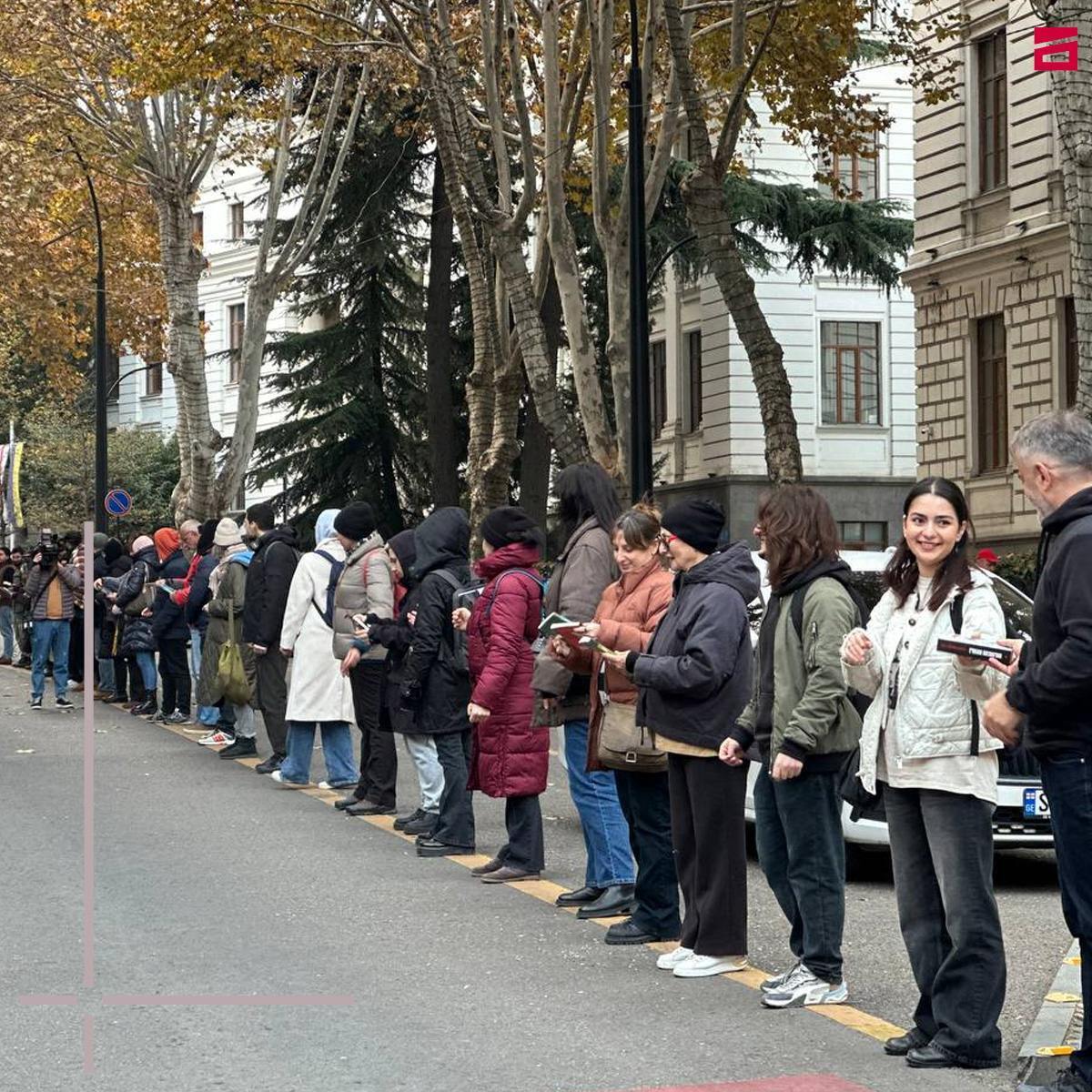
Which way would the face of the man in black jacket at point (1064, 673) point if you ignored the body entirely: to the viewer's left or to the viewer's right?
to the viewer's left

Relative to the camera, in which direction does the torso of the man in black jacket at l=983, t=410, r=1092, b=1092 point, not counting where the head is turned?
to the viewer's left

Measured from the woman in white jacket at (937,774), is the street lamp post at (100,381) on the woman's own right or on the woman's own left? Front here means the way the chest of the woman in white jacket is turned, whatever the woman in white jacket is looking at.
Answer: on the woman's own right

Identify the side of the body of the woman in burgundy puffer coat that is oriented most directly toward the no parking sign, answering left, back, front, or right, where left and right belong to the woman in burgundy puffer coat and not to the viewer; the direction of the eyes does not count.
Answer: right

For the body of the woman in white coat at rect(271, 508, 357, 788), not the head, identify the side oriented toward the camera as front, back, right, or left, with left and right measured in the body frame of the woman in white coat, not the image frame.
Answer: left

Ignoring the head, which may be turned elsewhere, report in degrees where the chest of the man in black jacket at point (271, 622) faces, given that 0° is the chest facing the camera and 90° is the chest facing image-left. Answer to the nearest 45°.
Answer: approximately 90°

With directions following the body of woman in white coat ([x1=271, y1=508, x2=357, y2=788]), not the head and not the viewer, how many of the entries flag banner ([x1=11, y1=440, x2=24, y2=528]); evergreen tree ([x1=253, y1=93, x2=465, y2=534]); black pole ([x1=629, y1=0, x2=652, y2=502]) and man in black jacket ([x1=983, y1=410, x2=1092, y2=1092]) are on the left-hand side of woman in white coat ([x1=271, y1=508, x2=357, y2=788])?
1

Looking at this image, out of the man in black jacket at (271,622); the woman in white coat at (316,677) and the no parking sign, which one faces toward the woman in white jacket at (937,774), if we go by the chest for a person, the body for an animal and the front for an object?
the no parking sign

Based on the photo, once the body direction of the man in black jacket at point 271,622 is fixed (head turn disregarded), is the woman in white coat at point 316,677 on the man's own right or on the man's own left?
on the man's own left

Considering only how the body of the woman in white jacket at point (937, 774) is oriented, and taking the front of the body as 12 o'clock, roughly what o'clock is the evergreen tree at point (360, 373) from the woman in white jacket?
The evergreen tree is roughly at 4 o'clock from the woman in white jacket.

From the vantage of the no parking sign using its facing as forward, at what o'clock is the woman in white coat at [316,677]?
The woman in white coat is roughly at 12 o'clock from the no parking sign.

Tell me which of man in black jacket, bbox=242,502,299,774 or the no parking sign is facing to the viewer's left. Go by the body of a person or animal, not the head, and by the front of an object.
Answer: the man in black jacket

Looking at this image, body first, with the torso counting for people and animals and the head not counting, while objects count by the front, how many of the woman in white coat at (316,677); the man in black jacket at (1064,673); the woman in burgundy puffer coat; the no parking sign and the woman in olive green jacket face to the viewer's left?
4
